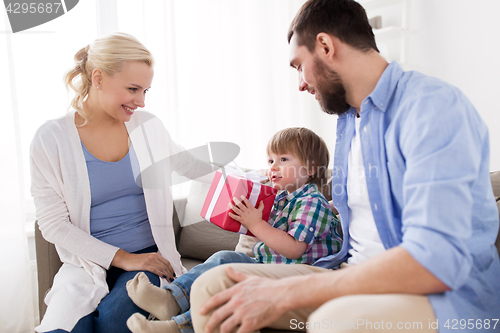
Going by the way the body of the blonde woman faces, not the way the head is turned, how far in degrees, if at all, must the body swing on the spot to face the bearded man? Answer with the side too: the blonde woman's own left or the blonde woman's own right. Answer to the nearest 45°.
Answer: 0° — they already face them

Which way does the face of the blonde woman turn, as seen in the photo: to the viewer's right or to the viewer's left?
to the viewer's right

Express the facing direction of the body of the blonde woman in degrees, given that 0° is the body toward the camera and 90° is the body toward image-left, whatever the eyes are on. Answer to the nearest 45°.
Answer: approximately 315°

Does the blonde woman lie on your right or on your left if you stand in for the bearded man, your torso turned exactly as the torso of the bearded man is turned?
on your right

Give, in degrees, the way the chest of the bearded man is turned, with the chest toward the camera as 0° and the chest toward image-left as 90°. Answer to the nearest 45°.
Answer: approximately 45°
